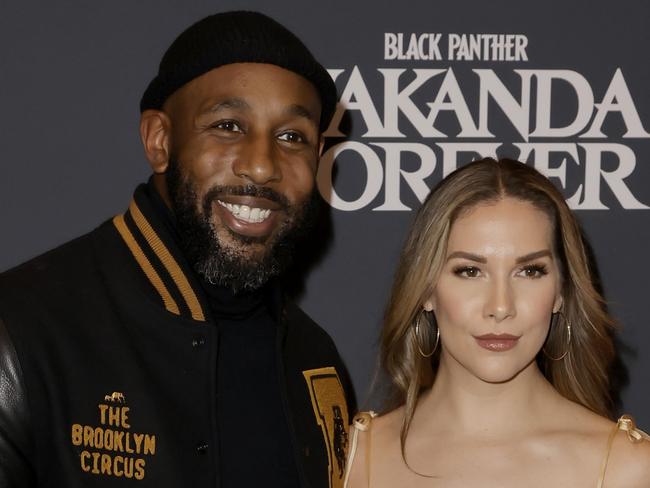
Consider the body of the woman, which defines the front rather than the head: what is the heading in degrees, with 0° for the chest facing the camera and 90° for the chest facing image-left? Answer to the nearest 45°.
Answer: approximately 0°

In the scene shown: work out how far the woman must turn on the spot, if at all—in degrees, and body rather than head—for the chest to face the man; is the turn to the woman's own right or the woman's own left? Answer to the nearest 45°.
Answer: approximately 90° to the woman's own right
